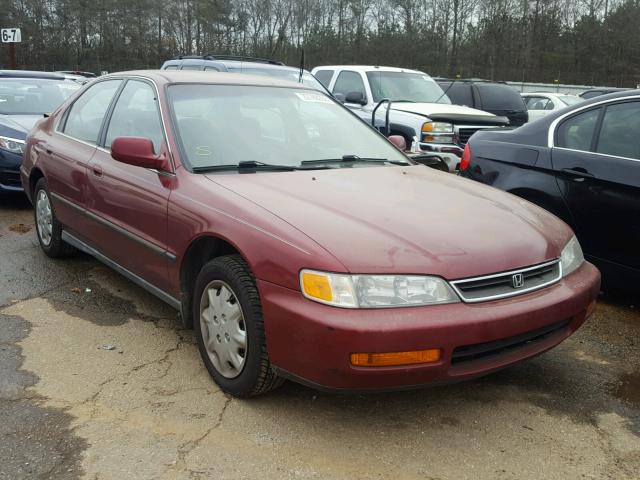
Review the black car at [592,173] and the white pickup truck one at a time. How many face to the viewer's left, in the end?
0

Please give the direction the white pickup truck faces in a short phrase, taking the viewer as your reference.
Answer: facing the viewer and to the right of the viewer

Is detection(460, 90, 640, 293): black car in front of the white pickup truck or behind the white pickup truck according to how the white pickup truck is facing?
in front

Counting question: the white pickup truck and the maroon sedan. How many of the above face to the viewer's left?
0

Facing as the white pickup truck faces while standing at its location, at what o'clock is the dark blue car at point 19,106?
The dark blue car is roughly at 4 o'clock from the white pickup truck.

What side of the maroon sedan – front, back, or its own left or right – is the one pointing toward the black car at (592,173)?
left

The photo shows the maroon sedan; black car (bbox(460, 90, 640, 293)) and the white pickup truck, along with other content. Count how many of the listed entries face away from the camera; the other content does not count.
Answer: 0

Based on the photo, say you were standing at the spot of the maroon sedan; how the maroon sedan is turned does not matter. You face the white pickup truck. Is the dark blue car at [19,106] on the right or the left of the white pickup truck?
left

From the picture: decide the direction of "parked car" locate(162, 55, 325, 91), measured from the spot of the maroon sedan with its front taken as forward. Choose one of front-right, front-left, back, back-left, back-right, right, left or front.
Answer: back-left
